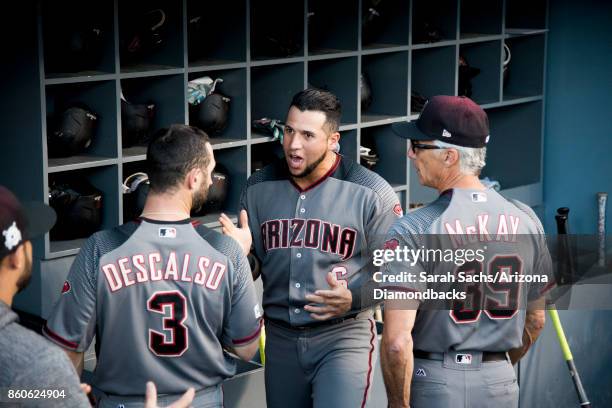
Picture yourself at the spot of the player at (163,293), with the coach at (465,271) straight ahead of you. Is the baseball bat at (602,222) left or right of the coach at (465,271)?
left

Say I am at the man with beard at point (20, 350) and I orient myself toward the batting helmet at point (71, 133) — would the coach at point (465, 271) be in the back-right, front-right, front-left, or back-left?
front-right

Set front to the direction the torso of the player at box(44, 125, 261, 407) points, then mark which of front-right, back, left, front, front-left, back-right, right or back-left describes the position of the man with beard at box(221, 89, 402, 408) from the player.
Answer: front-right

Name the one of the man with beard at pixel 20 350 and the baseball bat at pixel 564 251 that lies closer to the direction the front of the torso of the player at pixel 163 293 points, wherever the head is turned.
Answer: the baseball bat

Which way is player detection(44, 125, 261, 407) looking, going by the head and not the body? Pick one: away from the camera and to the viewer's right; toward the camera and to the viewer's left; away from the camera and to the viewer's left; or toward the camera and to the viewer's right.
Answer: away from the camera and to the viewer's right

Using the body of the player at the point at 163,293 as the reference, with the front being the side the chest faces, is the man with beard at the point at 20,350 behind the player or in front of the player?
behind

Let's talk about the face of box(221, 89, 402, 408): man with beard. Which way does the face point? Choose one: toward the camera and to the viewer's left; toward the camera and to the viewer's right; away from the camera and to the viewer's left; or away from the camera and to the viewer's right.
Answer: toward the camera and to the viewer's left

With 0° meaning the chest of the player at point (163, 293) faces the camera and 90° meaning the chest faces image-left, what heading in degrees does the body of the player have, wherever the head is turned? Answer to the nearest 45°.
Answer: approximately 180°

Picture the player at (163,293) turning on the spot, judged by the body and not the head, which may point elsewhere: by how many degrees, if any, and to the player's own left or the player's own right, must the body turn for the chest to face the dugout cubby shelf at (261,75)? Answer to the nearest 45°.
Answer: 0° — they already face it

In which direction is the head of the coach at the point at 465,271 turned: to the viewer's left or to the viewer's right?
to the viewer's left

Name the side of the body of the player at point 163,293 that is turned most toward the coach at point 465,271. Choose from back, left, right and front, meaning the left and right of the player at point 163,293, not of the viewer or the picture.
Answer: right

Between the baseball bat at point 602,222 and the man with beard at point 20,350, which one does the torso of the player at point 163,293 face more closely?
the baseball bat

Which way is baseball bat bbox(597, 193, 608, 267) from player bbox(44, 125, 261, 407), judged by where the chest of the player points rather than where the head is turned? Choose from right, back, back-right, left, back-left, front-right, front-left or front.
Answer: front-right

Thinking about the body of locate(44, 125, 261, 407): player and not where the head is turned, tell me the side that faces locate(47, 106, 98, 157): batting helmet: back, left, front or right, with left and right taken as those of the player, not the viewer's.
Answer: front
